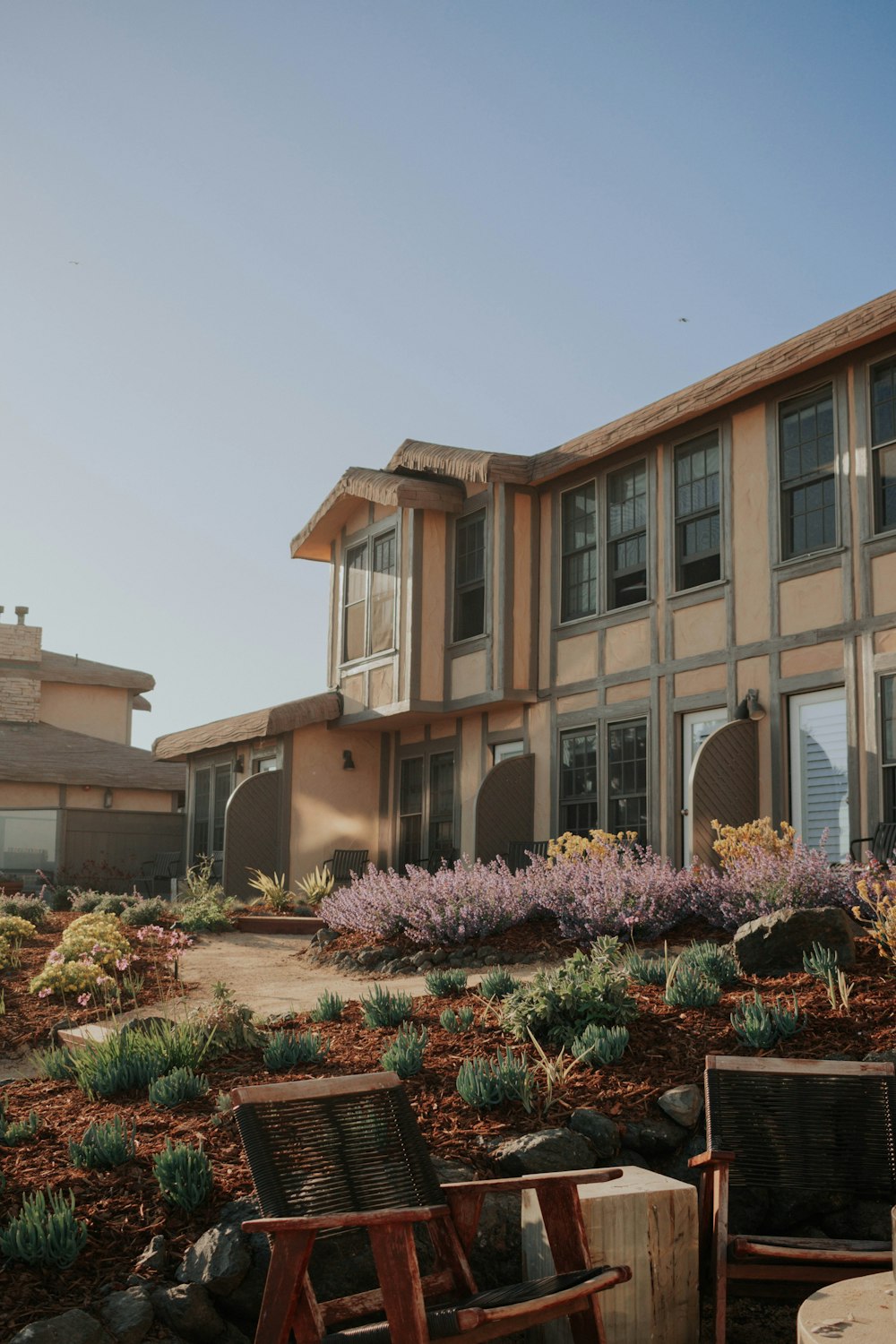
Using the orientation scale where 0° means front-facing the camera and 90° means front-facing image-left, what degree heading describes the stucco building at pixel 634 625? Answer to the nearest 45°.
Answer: approximately 45°

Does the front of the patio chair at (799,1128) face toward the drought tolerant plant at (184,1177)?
no

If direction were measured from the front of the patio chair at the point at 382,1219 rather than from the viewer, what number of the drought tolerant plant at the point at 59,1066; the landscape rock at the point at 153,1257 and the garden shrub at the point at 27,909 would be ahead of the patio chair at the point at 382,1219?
0

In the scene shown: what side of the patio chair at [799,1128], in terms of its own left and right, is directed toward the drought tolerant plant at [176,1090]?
right

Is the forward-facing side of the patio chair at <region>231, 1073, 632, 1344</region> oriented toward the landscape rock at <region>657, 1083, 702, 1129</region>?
no

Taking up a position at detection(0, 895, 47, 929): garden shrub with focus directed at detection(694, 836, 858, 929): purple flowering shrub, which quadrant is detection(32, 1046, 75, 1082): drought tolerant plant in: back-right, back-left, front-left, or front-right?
front-right

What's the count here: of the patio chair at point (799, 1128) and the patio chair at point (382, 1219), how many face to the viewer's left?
0

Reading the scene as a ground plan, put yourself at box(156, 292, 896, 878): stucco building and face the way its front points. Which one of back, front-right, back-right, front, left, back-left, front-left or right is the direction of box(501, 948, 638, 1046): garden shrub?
front-left

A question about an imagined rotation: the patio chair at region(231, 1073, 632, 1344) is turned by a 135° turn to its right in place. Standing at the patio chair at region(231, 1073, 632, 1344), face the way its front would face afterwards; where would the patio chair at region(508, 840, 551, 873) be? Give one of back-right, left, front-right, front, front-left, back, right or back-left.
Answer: right

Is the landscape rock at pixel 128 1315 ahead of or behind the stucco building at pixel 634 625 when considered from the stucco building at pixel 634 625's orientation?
ahead

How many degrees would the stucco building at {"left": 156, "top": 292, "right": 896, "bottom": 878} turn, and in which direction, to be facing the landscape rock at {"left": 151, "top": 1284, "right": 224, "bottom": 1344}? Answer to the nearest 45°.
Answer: approximately 45° to its left

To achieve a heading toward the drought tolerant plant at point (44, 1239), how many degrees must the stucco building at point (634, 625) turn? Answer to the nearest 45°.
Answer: approximately 45° to its left

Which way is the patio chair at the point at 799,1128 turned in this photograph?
toward the camera

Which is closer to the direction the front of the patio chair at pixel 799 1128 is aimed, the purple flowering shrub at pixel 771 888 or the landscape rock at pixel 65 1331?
the landscape rock

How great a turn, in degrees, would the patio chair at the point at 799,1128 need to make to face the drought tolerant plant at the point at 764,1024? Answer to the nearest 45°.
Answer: approximately 180°

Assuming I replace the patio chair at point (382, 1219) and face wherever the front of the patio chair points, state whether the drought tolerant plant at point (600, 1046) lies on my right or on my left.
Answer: on my left
